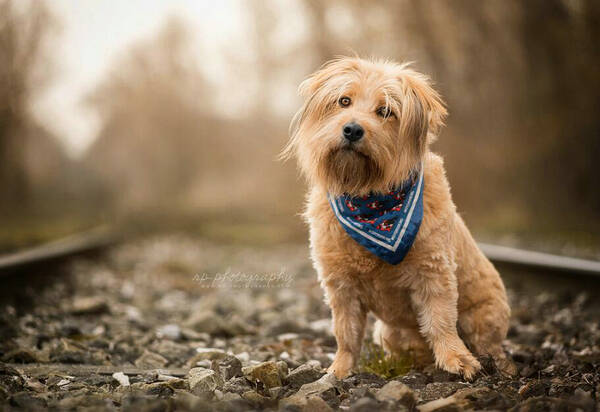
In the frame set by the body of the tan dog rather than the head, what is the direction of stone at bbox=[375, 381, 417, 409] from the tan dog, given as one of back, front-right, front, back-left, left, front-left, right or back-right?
front-left

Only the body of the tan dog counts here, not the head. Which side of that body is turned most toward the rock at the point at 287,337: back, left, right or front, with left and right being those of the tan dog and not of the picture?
right

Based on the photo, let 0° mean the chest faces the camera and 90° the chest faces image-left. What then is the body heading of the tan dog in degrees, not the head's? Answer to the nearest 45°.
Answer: approximately 45°

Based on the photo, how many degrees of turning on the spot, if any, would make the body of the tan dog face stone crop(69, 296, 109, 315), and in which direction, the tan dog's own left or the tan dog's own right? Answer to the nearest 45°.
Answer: approximately 90° to the tan dog's own right

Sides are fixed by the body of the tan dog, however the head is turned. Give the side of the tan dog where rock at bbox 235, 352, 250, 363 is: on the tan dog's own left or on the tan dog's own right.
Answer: on the tan dog's own right

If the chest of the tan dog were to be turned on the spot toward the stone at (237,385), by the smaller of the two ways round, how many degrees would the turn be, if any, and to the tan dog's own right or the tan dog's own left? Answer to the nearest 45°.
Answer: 0° — it already faces it

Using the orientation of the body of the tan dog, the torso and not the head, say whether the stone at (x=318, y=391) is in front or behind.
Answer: in front
